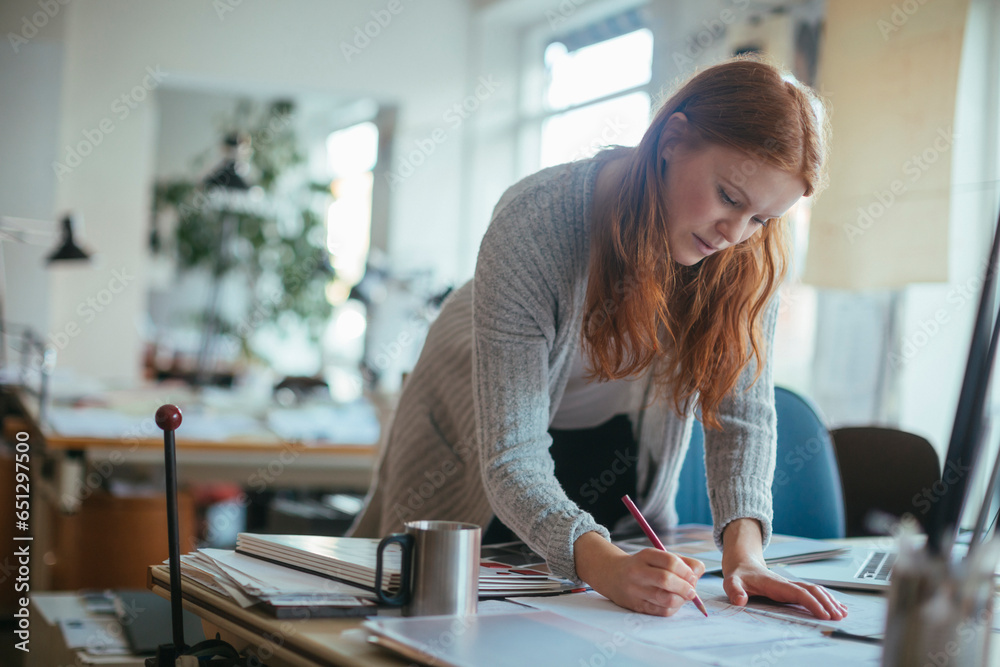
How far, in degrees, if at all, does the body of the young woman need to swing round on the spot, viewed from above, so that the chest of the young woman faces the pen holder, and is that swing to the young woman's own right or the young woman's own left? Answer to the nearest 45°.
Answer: approximately 45° to the young woman's own right

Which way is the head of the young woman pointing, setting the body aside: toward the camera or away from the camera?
toward the camera

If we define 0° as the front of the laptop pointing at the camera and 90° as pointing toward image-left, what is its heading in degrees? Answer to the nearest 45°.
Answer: approximately 90°

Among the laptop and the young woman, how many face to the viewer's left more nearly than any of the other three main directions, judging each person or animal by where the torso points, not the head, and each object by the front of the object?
1
